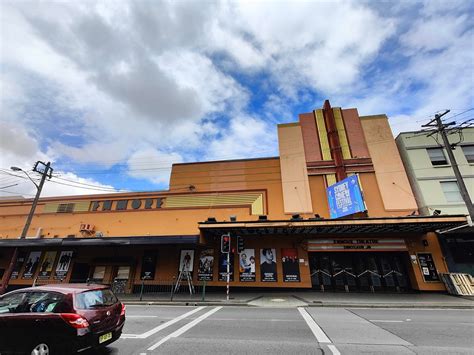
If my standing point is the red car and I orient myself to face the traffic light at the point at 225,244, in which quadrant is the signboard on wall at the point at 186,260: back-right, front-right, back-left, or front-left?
front-left

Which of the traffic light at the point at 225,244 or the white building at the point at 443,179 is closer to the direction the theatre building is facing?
the traffic light

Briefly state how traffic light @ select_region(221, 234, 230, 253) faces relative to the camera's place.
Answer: facing the viewer

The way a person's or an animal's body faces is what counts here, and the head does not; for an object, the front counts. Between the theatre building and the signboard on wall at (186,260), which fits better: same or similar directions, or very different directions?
same or similar directions

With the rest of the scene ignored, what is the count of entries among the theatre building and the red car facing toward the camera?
1

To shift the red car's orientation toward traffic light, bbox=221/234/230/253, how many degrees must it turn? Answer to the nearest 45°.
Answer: approximately 90° to its right

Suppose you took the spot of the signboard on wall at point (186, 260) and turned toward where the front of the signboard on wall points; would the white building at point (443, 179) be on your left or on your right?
on your left

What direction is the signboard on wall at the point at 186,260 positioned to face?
toward the camera

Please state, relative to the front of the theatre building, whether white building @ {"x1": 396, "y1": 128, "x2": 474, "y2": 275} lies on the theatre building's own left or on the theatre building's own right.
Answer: on the theatre building's own left

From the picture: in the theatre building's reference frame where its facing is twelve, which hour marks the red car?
The red car is roughly at 1 o'clock from the theatre building.

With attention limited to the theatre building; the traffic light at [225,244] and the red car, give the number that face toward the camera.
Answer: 2

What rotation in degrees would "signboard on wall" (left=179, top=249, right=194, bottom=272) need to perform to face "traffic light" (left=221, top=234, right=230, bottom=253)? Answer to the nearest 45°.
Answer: approximately 45° to its left

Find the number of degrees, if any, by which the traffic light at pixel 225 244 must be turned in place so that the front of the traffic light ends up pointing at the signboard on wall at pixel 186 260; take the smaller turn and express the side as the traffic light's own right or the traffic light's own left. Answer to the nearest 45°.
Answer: approximately 135° to the traffic light's own right

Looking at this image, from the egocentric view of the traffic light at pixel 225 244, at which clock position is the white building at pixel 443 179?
The white building is roughly at 9 o'clock from the traffic light.

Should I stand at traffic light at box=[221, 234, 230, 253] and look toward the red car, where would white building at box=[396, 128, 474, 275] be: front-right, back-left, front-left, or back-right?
back-left
